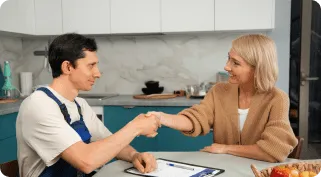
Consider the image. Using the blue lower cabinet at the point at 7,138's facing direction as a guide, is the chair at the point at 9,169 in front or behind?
in front

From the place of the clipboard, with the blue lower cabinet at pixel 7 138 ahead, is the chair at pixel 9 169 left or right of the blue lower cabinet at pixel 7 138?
left

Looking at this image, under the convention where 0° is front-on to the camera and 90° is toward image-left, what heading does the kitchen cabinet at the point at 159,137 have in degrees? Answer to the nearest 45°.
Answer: approximately 0°

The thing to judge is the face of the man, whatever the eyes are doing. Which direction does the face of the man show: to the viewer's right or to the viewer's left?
to the viewer's right

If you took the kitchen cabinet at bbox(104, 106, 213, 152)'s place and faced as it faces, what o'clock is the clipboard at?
The clipboard is roughly at 12 o'clock from the kitchen cabinet.

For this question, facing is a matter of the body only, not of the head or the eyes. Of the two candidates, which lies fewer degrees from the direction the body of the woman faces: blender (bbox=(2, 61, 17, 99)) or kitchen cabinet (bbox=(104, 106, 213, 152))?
the blender

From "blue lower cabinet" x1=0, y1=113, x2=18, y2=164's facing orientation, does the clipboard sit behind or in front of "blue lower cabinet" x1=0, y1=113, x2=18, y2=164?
in front

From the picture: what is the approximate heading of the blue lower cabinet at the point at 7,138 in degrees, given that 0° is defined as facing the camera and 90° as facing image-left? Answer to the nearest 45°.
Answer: approximately 315°

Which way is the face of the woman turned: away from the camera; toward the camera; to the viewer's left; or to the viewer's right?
to the viewer's left

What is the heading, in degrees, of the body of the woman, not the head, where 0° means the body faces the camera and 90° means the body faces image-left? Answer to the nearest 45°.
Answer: approximately 45°
